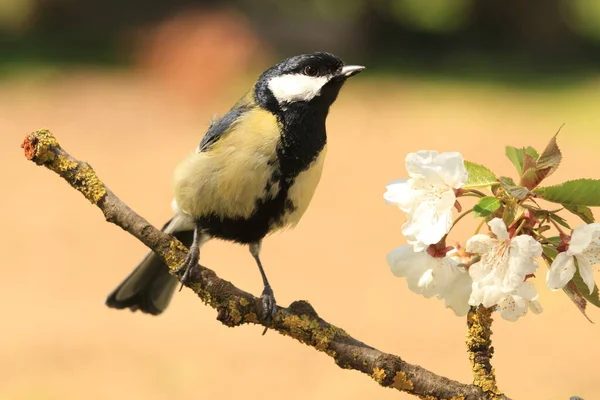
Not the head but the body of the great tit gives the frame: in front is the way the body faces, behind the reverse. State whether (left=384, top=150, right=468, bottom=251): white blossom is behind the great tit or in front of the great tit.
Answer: in front

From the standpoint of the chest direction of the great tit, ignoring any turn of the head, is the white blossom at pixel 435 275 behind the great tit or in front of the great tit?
in front

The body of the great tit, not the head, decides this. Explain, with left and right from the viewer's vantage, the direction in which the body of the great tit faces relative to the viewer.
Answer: facing the viewer and to the right of the viewer
